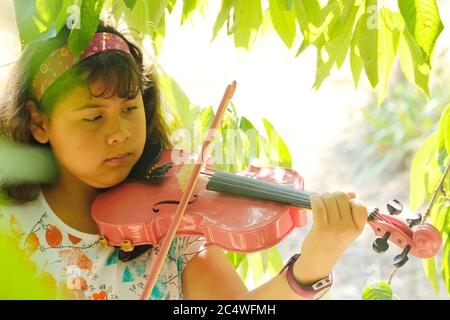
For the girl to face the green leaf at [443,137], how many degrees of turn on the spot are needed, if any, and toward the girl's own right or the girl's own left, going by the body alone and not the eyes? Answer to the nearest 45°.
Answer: approximately 45° to the girl's own left

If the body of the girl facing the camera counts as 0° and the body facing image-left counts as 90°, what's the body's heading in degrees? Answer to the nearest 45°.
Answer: approximately 315°

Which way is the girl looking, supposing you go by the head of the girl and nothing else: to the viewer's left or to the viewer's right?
to the viewer's right
